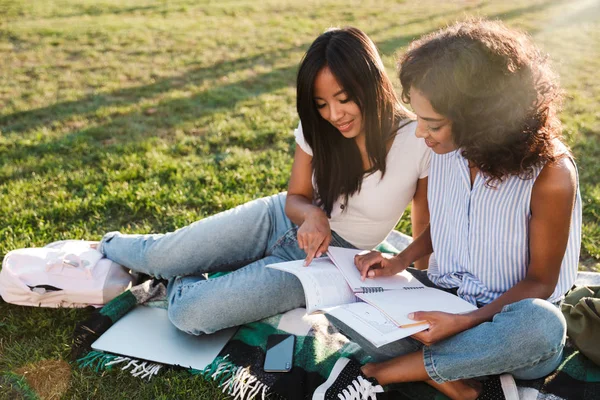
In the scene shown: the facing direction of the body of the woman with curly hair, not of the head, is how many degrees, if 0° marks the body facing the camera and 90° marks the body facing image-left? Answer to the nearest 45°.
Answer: approximately 45°

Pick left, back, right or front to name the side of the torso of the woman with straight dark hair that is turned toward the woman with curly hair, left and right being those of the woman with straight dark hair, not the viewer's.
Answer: left

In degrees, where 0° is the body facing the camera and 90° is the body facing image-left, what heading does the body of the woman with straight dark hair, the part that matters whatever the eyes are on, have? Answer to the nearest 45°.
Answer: approximately 45°

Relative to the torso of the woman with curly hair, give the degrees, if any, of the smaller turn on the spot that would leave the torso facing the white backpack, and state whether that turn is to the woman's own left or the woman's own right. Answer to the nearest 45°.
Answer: approximately 45° to the woman's own right

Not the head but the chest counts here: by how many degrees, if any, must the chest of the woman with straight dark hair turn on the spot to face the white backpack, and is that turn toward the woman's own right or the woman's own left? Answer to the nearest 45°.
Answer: approximately 45° to the woman's own right
